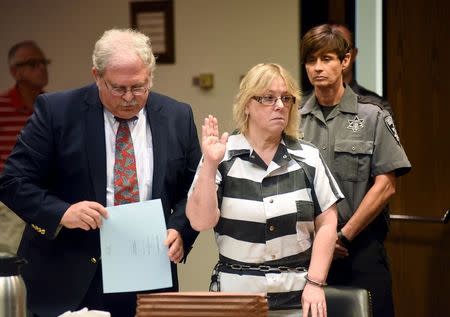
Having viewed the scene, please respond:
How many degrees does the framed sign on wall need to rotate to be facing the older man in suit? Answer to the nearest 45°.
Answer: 0° — it already faces them

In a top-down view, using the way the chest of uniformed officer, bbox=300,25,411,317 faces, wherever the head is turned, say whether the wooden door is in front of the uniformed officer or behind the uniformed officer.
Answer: behind

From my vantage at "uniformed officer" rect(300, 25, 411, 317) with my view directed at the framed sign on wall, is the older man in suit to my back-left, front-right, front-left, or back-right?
back-left

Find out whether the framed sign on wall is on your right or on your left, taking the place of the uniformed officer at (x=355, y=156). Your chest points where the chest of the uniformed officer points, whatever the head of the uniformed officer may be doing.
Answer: on your right

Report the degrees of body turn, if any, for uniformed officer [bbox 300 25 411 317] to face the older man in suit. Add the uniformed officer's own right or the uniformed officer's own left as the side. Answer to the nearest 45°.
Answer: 0° — they already face them

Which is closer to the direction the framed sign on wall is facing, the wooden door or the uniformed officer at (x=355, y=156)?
the uniformed officer

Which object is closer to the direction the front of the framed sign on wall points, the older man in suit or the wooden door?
the older man in suit

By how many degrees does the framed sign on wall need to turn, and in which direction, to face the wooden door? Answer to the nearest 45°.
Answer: approximately 45° to its left

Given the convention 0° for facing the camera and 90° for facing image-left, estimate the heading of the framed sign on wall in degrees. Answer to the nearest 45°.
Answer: approximately 0°

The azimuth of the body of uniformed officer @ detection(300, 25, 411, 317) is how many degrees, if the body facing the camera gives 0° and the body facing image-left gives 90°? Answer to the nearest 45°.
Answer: approximately 45°
